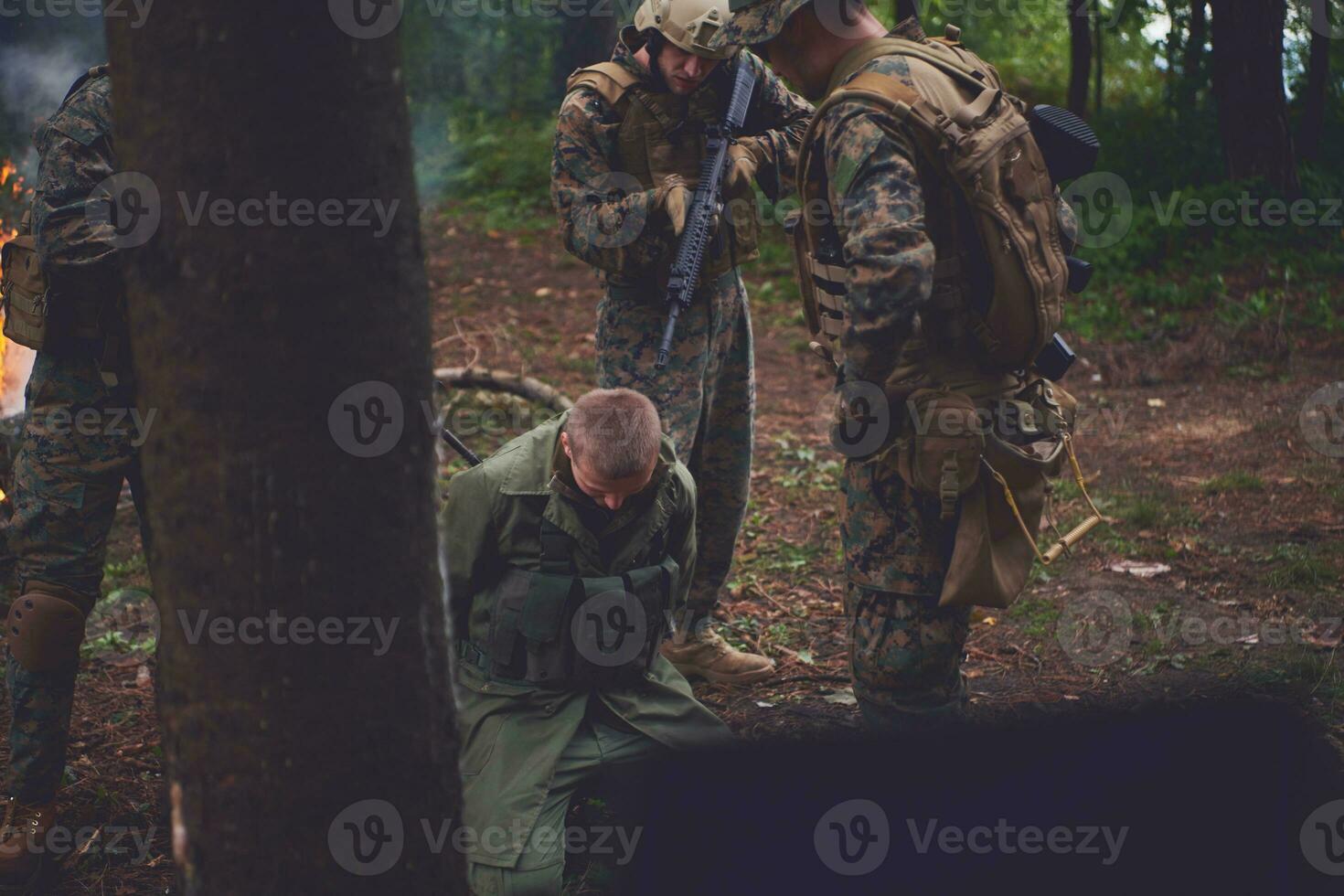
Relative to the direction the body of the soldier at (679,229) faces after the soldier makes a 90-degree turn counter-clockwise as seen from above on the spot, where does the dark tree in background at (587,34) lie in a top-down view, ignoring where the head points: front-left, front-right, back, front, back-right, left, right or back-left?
front-left

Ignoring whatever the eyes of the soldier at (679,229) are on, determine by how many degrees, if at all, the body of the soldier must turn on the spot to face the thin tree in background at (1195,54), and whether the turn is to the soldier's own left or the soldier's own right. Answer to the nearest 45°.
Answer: approximately 90° to the soldier's own left

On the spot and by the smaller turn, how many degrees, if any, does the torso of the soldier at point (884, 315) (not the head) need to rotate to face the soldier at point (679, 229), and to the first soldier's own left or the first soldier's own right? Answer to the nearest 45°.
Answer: approximately 45° to the first soldier's own right

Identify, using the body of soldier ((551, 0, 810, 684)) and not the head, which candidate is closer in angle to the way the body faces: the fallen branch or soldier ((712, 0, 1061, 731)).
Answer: the soldier

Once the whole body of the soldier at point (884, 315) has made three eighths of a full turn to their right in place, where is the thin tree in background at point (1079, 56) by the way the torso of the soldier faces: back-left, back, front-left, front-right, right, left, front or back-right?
front-left

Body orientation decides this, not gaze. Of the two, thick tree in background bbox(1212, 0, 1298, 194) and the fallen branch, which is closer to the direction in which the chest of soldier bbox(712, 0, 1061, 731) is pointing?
the fallen branch

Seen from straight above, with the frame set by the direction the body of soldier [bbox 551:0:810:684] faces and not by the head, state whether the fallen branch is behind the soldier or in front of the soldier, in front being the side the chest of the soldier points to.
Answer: behind
